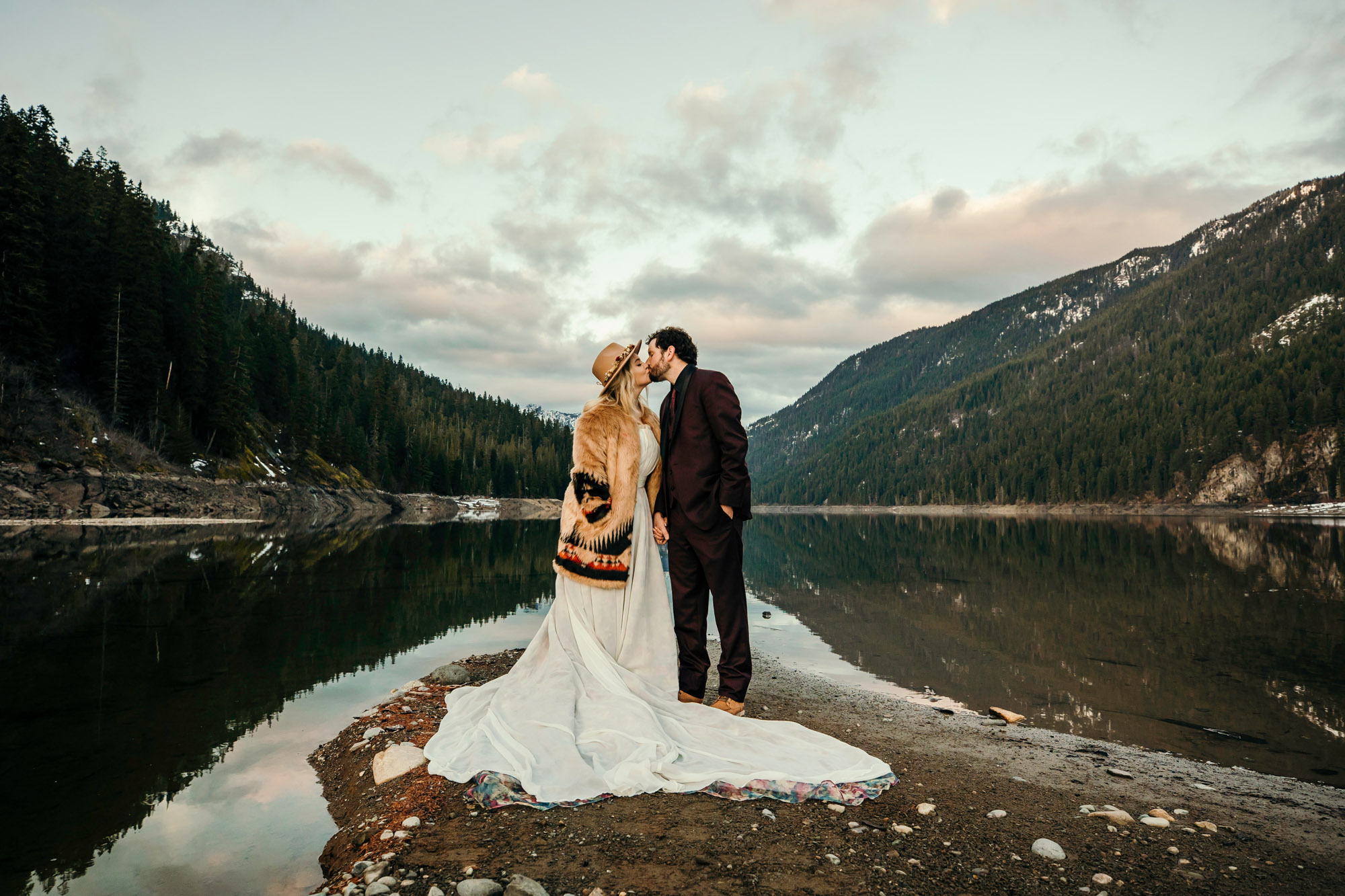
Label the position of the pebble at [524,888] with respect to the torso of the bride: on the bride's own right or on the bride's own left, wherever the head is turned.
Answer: on the bride's own right

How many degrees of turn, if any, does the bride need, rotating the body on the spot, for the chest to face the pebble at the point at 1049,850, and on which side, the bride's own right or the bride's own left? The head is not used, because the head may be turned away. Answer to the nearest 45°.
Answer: approximately 45° to the bride's own right

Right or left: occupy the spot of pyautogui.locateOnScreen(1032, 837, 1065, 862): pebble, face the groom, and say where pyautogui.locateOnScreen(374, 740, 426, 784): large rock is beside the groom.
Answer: left

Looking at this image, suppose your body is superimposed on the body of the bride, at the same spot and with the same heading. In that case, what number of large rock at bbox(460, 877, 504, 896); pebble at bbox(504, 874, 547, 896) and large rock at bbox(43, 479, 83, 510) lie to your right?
2

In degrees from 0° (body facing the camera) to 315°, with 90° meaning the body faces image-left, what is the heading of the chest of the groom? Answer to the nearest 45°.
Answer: approximately 45°

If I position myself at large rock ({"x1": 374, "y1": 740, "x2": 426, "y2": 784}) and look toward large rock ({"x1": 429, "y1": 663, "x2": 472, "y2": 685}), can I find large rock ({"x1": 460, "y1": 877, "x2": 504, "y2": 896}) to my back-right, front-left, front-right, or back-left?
back-right

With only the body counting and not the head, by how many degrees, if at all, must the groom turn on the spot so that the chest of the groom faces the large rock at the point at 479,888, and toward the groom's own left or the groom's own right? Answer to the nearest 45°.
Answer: approximately 45° to the groom's own left

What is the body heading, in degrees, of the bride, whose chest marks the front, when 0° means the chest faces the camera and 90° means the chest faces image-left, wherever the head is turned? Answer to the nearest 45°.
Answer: approximately 270°

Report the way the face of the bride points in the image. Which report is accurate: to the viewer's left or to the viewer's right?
to the viewer's right

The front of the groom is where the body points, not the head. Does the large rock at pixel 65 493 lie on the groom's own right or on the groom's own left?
on the groom's own right
